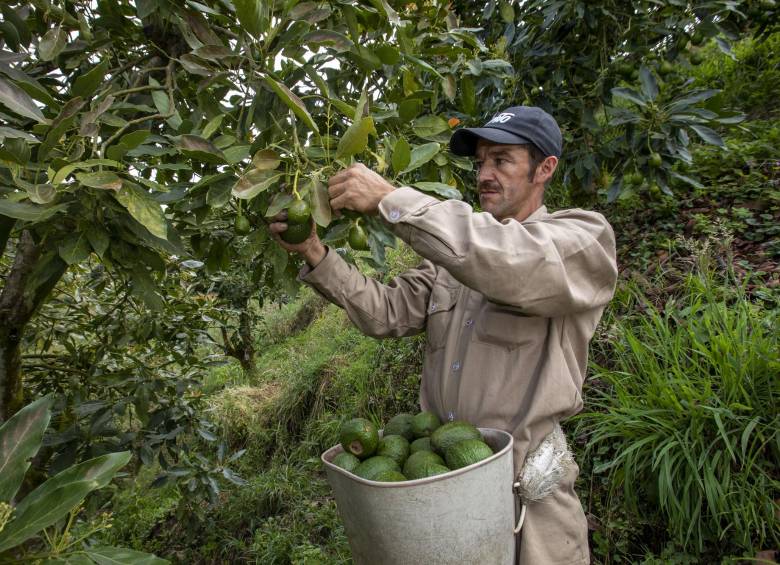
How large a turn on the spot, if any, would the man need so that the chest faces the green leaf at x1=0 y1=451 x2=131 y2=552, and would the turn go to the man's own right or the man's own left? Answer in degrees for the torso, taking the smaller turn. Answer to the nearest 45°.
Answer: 0° — they already face it

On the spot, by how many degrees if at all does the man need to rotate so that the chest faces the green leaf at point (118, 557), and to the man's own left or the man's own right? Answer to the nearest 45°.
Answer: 0° — they already face it

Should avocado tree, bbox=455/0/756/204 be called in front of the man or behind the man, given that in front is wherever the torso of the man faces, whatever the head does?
behind

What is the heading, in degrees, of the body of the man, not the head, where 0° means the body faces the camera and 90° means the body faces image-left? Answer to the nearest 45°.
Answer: approximately 45°

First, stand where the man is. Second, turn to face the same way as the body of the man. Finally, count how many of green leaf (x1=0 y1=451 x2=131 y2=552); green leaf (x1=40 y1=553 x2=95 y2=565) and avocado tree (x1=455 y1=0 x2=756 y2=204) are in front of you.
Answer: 2
